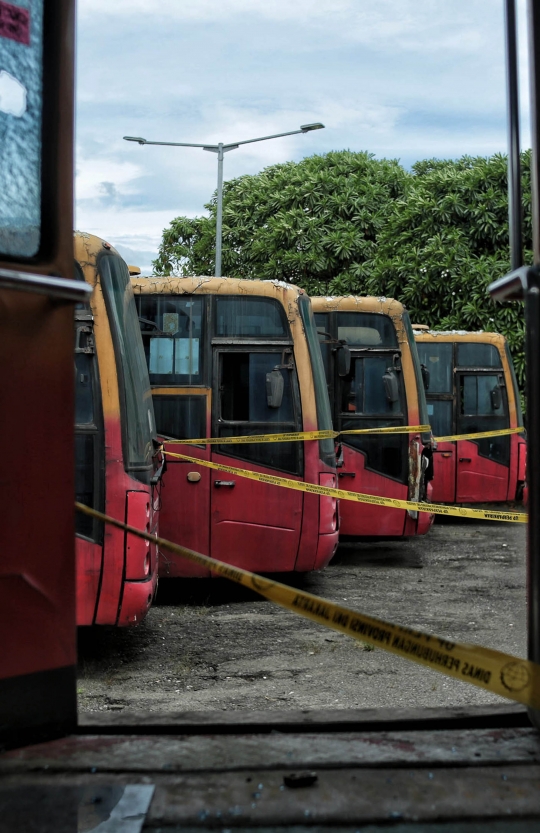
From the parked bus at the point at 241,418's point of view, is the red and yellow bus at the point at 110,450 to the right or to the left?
on its right

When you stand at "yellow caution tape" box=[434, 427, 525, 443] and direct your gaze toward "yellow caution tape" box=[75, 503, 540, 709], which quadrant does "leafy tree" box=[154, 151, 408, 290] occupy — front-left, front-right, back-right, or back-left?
back-right

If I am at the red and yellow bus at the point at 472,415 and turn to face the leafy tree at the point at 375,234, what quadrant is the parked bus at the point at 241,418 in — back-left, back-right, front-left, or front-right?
back-left

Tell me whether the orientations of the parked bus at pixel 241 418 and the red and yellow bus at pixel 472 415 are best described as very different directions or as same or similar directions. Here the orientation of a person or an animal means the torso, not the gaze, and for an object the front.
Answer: same or similar directions

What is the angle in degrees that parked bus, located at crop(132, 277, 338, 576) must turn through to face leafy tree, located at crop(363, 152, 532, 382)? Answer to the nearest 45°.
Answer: approximately 90° to its left
